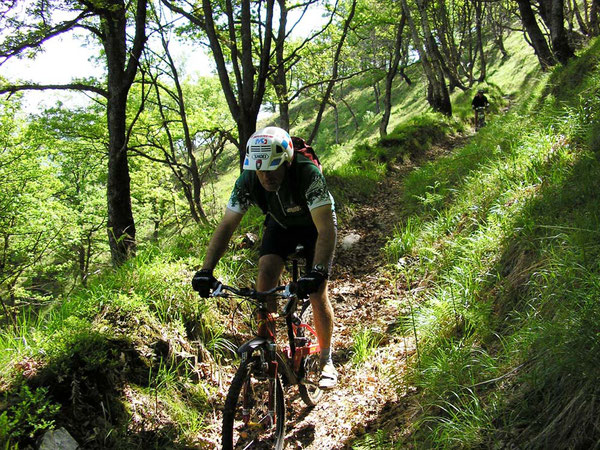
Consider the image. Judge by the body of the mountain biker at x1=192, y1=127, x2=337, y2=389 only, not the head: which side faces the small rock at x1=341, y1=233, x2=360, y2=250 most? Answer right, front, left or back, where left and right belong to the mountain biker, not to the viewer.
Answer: back

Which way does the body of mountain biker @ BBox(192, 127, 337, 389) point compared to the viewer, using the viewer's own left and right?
facing the viewer

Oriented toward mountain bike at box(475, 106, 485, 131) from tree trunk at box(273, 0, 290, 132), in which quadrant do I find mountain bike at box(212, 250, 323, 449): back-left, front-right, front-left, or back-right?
back-right

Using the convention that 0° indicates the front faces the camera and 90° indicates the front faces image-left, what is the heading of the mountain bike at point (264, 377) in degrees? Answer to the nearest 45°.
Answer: approximately 45°

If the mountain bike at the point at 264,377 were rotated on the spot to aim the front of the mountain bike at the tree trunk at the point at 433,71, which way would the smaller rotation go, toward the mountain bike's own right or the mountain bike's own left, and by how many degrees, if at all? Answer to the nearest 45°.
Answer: approximately 180°

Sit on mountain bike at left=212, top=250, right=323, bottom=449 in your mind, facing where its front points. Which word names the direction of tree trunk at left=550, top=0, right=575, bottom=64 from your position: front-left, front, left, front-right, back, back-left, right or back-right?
back

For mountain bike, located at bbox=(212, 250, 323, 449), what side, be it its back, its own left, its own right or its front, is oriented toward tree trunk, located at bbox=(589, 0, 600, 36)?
back

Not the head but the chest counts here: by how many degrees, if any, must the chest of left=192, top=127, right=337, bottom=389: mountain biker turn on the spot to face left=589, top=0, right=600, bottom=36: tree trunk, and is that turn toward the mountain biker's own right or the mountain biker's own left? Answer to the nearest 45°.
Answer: approximately 135° to the mountain biker's own left

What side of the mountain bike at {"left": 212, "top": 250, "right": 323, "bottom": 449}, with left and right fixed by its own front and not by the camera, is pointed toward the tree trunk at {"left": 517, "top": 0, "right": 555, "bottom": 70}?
back

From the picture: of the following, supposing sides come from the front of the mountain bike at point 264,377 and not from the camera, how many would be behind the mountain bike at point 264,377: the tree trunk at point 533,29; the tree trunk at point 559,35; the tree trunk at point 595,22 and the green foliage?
3

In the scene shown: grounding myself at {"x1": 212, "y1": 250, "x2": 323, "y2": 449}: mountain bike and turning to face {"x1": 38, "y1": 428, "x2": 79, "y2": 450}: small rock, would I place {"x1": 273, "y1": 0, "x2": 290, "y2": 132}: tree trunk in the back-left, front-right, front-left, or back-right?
back-right

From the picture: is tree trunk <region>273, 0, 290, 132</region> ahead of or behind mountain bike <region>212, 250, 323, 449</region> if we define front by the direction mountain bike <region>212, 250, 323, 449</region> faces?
behind
